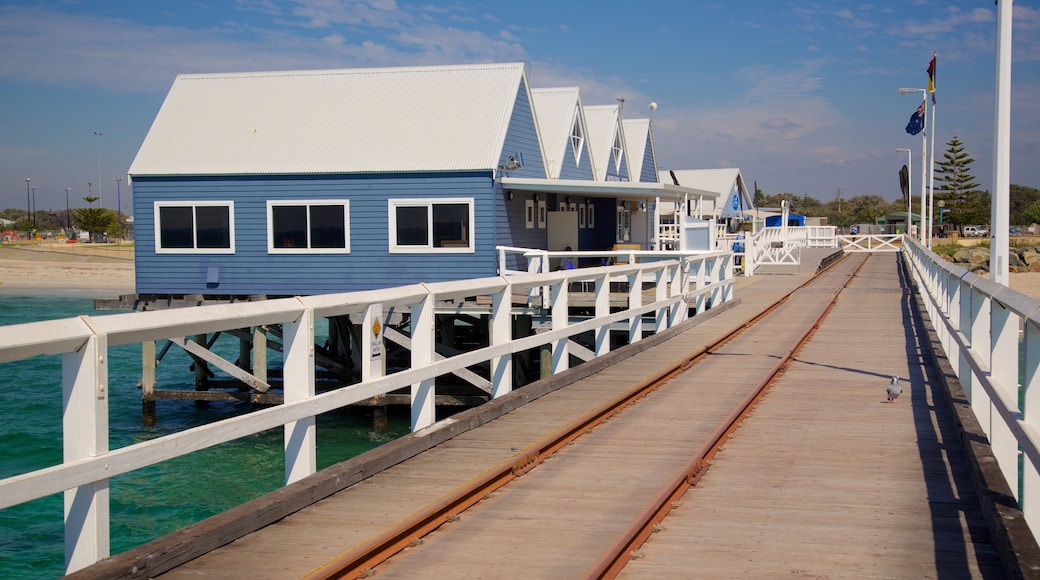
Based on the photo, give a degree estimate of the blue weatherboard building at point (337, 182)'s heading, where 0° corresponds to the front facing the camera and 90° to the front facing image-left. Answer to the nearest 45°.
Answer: approximately 270°

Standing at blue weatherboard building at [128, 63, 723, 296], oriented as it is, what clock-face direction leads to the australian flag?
The australian flag is roughly at 11 o'clock from the blue weatherboard building.

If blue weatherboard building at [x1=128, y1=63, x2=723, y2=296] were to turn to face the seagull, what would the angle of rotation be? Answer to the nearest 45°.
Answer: approximately 45° to its right
